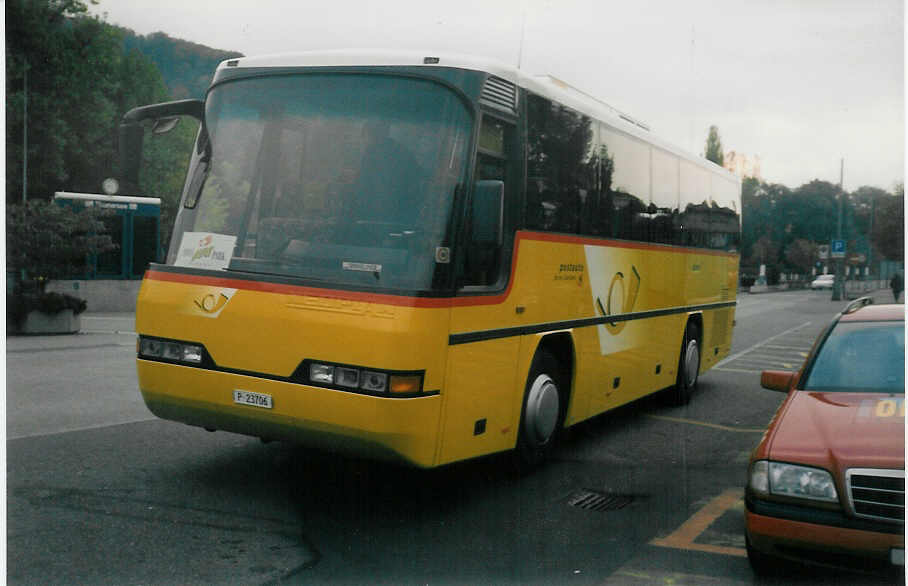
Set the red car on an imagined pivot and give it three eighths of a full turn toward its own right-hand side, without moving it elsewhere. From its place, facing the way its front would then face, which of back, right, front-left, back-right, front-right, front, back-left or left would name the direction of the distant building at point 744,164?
front-right

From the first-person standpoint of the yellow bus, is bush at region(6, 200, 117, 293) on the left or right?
on its right

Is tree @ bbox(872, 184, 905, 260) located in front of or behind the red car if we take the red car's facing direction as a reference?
behind

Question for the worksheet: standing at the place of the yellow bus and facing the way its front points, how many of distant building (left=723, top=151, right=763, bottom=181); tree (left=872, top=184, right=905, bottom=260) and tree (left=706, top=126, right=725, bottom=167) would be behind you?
3

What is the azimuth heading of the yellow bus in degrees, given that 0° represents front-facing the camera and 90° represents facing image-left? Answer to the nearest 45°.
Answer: approximately 45°

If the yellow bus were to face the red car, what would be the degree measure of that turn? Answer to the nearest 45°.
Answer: approximately 90° to its left

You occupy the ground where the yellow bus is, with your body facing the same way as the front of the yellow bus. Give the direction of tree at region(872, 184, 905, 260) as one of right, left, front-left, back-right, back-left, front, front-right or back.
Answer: back

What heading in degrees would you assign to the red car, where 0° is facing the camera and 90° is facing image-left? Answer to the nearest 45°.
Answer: approximately 0°

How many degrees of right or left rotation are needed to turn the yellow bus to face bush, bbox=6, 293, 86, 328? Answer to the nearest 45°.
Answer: approximately 90° to its right

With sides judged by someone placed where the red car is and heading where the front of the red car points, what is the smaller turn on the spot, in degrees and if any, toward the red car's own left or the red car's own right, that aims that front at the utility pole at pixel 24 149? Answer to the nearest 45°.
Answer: approximately 135° to the red car's own right

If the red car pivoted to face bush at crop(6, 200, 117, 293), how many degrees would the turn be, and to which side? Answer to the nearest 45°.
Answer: approximately 135° to its right

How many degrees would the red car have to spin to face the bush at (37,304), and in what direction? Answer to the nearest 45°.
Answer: approximately 135° to its right
